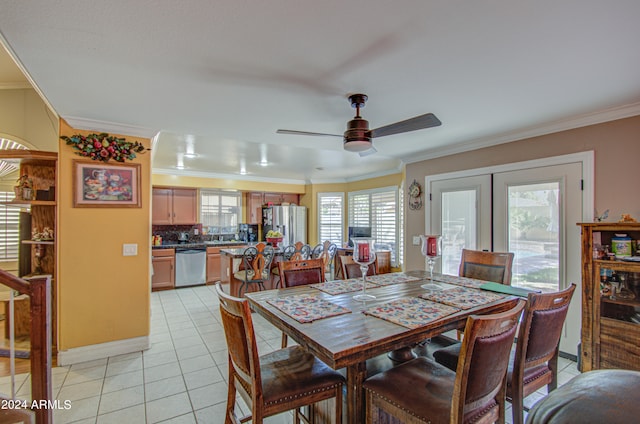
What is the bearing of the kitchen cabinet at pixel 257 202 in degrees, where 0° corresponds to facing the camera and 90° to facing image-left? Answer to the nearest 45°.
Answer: approximately 0°

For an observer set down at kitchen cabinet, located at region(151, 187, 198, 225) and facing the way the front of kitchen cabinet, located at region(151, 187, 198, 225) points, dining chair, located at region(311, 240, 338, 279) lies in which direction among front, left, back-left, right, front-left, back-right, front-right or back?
front-left

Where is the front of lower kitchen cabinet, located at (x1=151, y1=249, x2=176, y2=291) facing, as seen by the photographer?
facing the viewer

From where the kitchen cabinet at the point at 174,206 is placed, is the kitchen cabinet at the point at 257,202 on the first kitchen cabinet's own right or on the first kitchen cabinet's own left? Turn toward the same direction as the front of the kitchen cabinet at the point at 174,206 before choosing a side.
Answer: on the first kitchen cabinet's own left

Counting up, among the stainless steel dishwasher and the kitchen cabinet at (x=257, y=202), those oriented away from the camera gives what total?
0

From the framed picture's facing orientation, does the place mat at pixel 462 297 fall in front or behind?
in front

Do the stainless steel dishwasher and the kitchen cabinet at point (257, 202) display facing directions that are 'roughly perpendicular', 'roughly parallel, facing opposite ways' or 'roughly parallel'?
roughly parallel

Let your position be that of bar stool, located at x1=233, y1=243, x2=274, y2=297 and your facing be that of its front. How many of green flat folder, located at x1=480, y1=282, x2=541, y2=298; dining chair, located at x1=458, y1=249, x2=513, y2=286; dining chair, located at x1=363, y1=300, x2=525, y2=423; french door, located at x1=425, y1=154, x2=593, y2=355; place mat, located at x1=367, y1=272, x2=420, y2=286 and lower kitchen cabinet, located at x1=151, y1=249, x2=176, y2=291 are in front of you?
1

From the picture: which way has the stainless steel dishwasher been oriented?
toward the camera

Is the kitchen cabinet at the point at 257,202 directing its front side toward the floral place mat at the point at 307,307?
yes

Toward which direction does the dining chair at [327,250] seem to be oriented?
away from the camera

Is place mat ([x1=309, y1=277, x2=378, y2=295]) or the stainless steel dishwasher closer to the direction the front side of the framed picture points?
the place mat

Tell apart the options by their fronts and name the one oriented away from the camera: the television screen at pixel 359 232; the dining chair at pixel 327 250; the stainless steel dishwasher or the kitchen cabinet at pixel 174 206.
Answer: the dining chair

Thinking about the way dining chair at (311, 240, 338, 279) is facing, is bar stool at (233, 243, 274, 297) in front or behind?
behind
